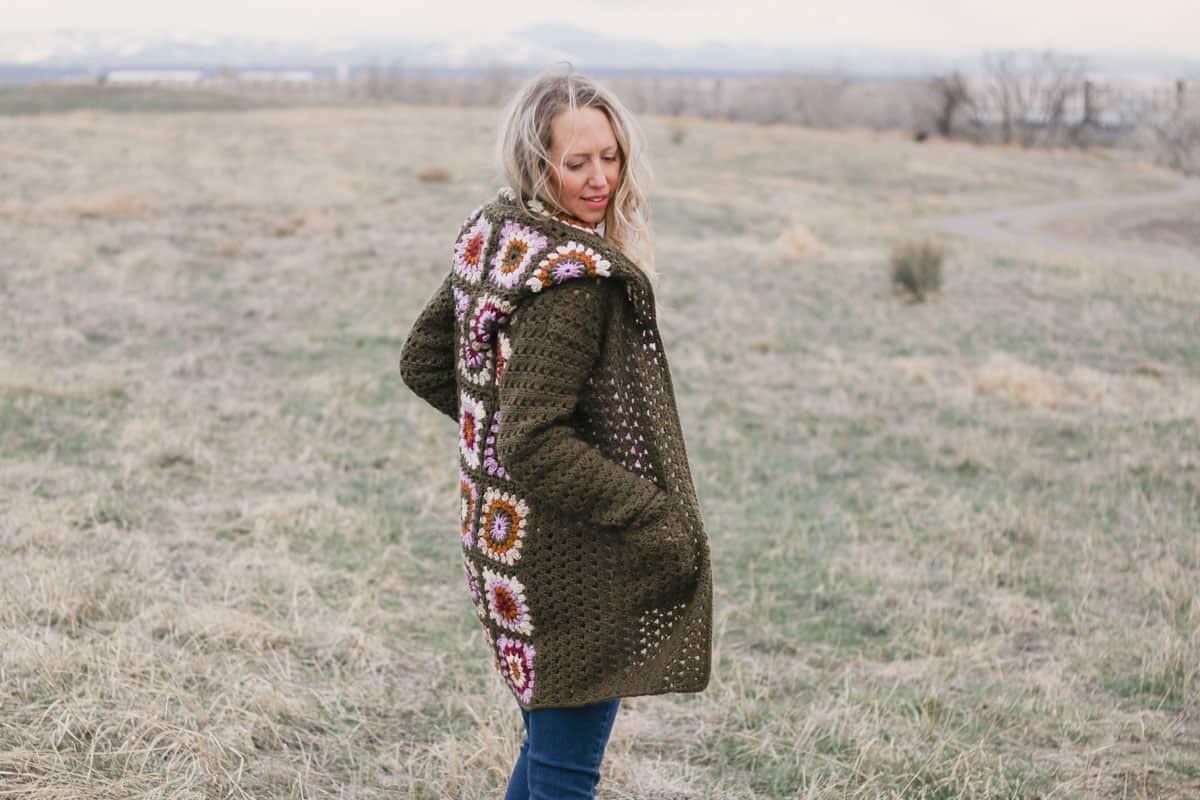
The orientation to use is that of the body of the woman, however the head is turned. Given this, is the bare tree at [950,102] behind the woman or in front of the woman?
in front

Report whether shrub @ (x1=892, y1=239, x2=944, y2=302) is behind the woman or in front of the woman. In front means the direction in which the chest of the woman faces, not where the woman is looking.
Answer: in front

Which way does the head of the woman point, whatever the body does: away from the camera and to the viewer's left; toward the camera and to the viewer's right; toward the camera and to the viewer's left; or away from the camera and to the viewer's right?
toward the camera and to the viewer's right
